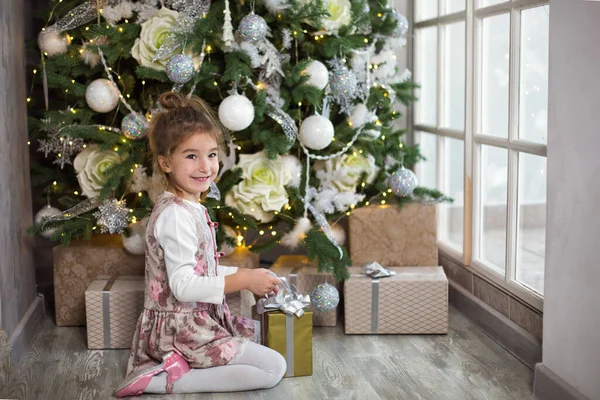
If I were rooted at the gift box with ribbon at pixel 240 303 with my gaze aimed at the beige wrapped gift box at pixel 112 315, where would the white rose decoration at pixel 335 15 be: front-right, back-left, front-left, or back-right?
back-right

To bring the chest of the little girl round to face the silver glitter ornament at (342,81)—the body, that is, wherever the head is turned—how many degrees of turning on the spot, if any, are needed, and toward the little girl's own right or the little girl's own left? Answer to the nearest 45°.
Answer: approximately 45° to the little girl's own left

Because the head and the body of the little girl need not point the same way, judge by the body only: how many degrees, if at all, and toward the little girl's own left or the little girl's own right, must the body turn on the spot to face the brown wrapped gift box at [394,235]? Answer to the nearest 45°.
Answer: approximately 45° to the little girl's own left

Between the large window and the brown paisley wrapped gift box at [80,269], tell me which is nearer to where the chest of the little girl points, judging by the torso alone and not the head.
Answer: the large window

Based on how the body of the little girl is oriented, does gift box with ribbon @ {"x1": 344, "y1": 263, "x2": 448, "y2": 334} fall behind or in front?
in front

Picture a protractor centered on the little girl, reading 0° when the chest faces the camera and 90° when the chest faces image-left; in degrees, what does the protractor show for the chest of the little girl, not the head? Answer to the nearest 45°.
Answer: approximately 270°

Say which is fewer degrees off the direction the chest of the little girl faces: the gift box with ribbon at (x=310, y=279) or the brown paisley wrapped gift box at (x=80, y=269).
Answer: the gift box with ribbon
